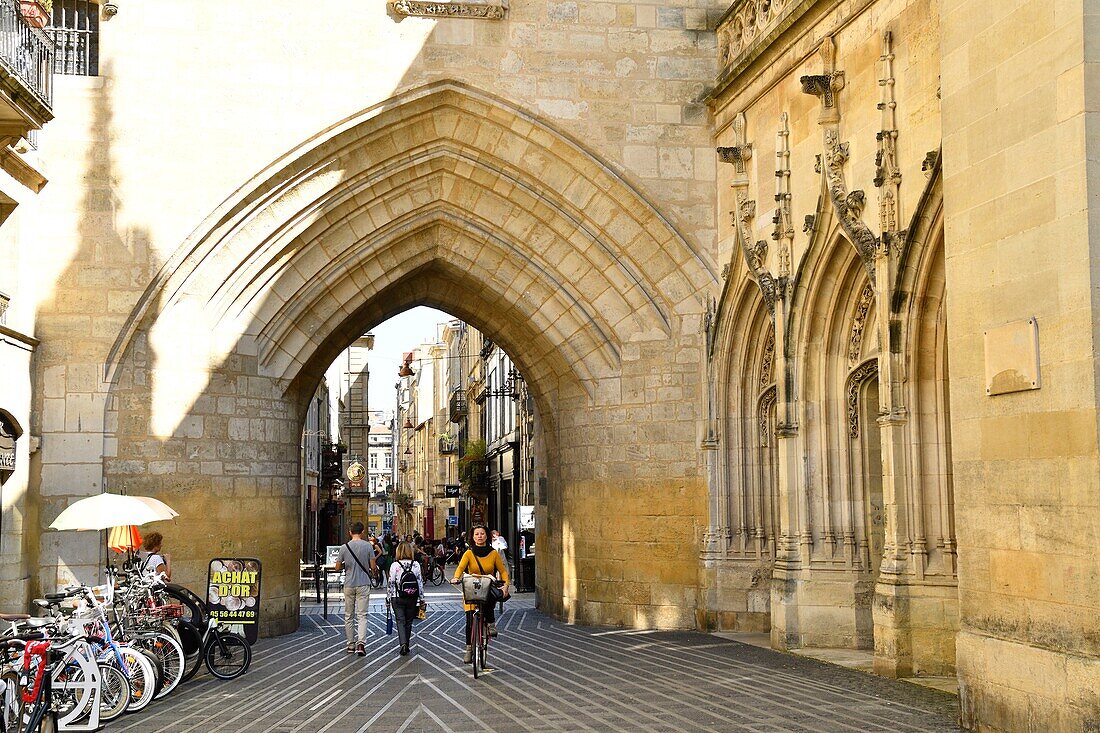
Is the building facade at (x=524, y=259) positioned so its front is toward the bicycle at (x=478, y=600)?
yes

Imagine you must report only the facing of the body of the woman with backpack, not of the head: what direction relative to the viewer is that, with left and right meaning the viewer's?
facing away from the viewer

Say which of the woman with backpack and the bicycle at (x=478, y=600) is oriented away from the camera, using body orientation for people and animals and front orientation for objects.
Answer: the woman with backpack

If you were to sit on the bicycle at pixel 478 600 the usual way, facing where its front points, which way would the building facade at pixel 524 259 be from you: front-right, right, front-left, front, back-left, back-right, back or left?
back

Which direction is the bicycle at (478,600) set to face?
toward the camera

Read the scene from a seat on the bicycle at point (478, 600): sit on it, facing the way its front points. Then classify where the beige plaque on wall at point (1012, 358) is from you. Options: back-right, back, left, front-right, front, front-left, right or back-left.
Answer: front-left

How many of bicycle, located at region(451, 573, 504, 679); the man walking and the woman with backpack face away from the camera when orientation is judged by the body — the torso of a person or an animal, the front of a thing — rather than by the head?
2

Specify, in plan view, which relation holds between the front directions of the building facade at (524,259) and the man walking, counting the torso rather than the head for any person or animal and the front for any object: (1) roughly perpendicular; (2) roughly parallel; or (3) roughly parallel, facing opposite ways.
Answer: roughly parallel, facing opposite ways

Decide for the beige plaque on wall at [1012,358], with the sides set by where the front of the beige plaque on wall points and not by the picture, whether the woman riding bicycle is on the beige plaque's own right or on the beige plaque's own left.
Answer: on the beige plaque's own right

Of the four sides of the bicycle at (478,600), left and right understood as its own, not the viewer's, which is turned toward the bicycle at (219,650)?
right

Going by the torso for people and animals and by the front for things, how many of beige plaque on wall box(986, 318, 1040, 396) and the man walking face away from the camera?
1

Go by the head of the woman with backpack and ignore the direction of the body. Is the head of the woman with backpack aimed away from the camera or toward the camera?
away from the camera

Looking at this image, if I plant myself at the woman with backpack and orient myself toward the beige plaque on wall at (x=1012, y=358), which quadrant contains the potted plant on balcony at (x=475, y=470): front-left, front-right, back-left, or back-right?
back-left

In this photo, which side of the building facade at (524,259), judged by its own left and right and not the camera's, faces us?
front

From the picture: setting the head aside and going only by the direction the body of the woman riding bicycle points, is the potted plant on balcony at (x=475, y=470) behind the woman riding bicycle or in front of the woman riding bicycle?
behind
